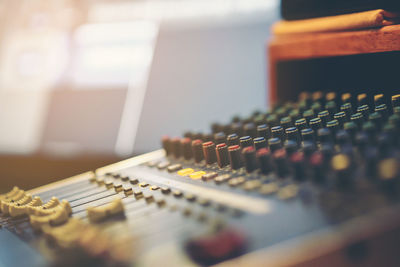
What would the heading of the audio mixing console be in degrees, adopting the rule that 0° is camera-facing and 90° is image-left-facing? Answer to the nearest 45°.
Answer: approximately 45°
